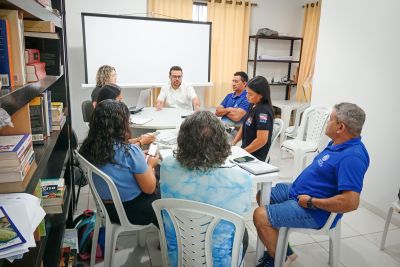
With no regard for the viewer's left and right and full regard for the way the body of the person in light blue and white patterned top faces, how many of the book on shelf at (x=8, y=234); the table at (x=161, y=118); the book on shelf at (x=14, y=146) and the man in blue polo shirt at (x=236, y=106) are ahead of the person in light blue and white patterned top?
2

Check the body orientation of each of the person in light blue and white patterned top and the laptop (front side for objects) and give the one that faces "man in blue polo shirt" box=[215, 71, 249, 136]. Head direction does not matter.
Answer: the person in light blue and white patterned top

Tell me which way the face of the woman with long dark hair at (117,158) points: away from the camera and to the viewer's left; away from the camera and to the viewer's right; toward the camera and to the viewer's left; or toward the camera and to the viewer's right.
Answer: away from the camera and to the viewer's right

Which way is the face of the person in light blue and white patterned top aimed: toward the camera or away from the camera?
away from the camera

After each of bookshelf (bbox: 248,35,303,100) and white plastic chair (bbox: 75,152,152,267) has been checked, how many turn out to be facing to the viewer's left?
0

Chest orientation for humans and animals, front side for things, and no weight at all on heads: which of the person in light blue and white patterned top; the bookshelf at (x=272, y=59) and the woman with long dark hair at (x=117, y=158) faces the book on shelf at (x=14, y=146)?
the bookshelf

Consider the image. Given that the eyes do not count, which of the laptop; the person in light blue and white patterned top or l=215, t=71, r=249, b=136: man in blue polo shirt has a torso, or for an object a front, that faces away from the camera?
the person in light blue and white patterned top

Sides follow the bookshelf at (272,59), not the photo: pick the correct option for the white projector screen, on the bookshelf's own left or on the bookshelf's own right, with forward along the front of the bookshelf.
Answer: on the bookshelf's own right

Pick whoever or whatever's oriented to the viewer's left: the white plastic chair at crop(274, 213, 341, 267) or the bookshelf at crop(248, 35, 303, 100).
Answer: the white plastic chair

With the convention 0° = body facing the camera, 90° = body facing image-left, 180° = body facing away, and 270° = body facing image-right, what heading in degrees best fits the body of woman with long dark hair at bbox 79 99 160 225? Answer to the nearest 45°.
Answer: approximately 225°

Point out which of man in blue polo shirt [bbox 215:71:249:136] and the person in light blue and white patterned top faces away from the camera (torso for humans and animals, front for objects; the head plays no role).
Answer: the person in light blue and white patterned top

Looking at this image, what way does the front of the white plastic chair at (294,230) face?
to the viewer's left

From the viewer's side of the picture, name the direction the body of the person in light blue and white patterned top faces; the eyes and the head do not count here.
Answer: away from the camera

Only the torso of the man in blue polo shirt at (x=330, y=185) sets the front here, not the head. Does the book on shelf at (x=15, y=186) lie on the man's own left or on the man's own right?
on the man's own left

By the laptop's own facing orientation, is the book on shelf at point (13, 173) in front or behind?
in front

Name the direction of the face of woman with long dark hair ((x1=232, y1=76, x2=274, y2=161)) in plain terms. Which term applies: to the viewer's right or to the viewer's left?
to the viewer's left

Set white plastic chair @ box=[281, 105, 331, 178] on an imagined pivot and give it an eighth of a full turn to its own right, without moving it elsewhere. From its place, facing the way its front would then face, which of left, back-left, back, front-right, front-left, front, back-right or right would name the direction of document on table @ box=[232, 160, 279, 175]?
left
